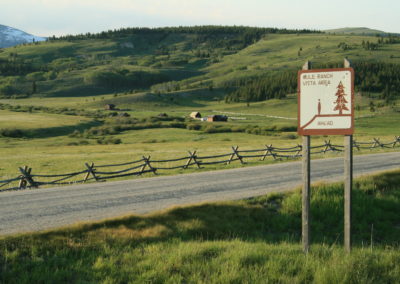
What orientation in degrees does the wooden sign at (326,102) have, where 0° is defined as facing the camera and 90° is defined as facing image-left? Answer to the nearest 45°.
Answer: approximately 0°
